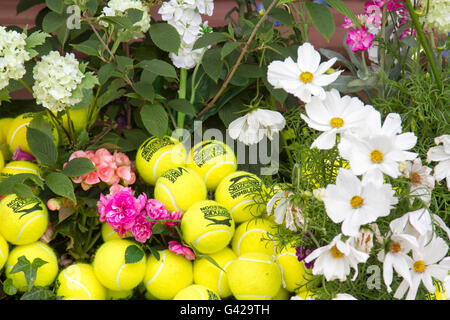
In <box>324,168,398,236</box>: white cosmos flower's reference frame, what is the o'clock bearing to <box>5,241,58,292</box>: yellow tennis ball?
The yellow tennis ball is roughly at 3 o'clock from the white cosmos flower.

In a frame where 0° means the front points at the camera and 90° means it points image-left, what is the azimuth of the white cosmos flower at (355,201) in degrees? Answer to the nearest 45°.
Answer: approximately 0°

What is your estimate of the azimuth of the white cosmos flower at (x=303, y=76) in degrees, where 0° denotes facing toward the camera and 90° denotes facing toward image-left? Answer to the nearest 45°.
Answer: approximately 0°
